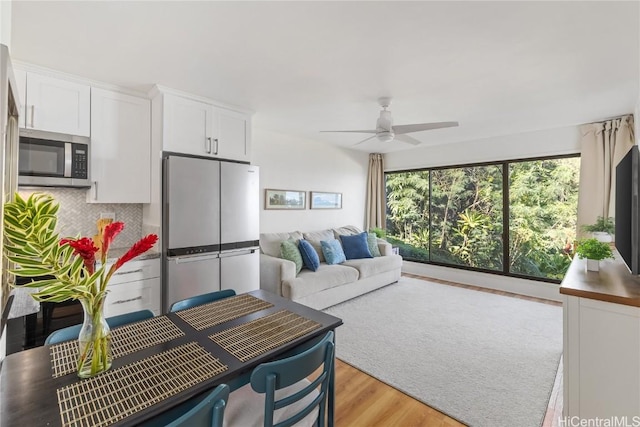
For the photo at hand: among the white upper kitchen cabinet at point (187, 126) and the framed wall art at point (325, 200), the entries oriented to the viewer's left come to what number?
0

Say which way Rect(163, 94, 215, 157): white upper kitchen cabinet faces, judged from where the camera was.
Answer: facing the viewer and to the right of the viewer

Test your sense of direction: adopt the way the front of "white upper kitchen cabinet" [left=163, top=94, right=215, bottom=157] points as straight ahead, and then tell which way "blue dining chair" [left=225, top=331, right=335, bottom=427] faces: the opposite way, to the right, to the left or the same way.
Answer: the opposite way

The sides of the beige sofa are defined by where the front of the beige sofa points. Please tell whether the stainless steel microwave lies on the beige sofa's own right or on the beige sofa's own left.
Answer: on the beige sofa's own right

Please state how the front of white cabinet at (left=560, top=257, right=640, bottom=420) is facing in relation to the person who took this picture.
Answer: facing to the left of the viewer

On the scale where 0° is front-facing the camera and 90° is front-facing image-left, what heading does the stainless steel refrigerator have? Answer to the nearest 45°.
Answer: approximately 315°

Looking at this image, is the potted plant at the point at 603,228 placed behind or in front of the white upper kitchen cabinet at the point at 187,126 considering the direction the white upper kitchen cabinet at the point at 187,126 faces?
in front

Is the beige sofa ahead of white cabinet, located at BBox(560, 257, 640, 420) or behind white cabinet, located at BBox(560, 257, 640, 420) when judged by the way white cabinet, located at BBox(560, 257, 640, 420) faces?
ahead

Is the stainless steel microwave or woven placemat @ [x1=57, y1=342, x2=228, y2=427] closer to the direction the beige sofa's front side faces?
the woven placemat

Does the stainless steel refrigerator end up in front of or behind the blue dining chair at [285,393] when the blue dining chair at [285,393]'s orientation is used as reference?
in front

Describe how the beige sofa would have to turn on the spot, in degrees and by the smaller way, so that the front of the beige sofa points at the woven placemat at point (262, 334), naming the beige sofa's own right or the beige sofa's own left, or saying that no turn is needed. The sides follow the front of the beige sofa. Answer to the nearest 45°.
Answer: approximately 45° to the beige sofa's own right
